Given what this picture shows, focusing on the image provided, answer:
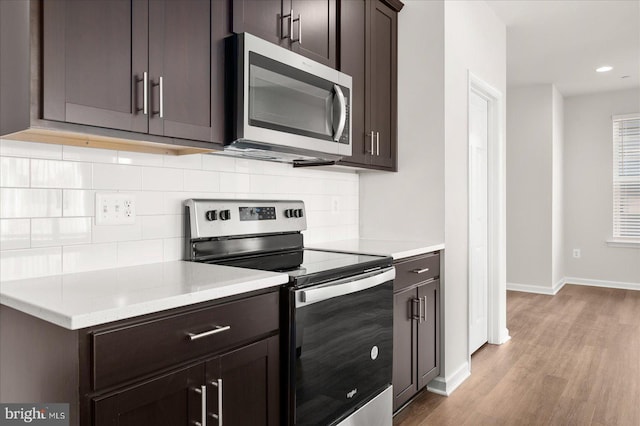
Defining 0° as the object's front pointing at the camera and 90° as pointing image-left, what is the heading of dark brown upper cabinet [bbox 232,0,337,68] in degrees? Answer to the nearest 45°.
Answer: approximately 315°

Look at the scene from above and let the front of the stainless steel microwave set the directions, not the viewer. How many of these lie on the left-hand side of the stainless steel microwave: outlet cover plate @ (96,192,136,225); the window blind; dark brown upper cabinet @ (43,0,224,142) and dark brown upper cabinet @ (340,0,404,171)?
2

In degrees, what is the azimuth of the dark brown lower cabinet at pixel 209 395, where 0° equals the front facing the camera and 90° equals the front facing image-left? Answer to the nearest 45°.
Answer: approximately 315°

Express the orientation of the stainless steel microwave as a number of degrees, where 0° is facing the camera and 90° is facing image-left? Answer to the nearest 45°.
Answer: approximately 315°

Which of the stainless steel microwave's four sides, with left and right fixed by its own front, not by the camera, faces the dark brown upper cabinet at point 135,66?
right

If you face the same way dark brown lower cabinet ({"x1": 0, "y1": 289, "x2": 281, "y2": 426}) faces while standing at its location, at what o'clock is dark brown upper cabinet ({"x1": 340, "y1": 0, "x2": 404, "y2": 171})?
The dark brown upper cabinet is roughly at 9 o'clock from the dark brown lower cabinet.

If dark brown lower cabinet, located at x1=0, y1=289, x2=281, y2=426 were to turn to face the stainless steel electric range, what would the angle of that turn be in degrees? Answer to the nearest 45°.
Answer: approximately 90° to its left

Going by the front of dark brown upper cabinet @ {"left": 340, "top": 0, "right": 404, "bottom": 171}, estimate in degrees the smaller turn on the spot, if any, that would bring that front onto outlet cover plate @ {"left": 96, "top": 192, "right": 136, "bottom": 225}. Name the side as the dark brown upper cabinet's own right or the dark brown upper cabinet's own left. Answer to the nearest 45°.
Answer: approximately 90° to the dark brown upper cabinet's own right

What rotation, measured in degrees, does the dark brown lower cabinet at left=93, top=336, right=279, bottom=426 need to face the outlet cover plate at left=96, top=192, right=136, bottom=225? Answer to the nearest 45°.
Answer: approximately 180°

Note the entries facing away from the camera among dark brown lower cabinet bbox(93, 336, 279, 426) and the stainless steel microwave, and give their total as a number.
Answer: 0
